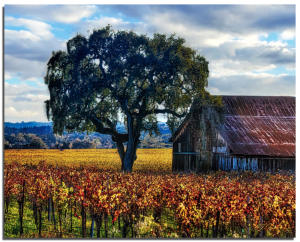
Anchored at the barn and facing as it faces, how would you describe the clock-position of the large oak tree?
The large oak tree is roughly at 1 o'clock from the barn.

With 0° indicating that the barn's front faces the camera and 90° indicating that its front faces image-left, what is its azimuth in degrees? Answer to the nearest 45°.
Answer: approximately 45°
